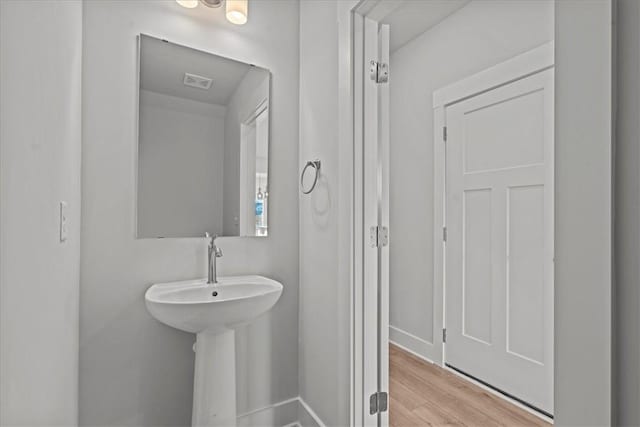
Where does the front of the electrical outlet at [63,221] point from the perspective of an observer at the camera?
facing to the right of the viewer

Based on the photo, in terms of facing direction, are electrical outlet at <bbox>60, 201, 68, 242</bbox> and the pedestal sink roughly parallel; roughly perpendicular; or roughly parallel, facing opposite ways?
roughly perpendicular

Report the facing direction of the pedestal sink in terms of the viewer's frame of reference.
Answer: facing the viewer

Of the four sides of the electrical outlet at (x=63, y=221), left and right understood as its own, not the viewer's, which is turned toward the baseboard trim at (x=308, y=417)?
front

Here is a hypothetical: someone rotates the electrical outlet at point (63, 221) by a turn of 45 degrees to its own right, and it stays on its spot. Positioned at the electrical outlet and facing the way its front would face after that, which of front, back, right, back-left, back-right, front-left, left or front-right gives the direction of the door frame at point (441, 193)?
front-left

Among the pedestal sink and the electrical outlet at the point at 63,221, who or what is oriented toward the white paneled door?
the electrical outlet

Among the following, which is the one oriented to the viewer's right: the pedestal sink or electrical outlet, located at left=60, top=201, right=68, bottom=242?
the electrical outlet

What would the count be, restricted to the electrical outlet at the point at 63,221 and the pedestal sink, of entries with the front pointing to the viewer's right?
1

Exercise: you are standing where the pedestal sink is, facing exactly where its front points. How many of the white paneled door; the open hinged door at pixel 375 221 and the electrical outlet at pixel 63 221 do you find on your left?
2

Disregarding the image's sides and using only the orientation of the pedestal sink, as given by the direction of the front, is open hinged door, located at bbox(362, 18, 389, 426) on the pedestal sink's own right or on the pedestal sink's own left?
on the pedestal sink's own left

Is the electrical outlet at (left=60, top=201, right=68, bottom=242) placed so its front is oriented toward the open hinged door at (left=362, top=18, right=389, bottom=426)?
yes

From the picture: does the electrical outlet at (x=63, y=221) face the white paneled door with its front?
yes

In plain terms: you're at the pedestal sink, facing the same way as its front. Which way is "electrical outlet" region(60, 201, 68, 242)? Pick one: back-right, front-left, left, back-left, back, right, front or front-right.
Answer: front-right
